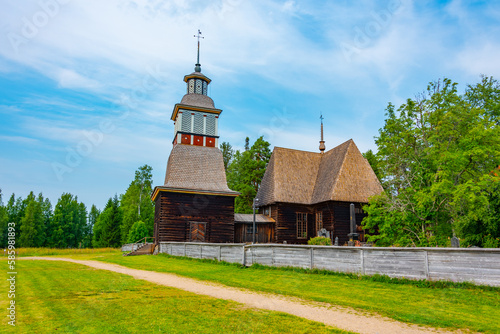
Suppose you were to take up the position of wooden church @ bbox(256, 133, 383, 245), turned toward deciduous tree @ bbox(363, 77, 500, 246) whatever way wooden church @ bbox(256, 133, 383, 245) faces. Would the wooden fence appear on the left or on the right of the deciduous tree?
right

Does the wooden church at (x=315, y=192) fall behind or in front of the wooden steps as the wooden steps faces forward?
behind

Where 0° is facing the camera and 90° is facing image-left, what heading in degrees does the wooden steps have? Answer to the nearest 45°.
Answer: approximately 90°

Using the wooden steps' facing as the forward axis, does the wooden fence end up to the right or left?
on its left

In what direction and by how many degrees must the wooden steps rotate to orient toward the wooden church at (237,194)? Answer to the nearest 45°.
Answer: approximately 180°

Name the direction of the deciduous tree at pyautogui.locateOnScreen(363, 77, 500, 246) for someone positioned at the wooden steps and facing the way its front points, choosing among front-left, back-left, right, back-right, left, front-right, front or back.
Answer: back-left

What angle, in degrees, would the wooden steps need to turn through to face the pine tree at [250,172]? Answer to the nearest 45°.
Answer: approximately 135° to its right
